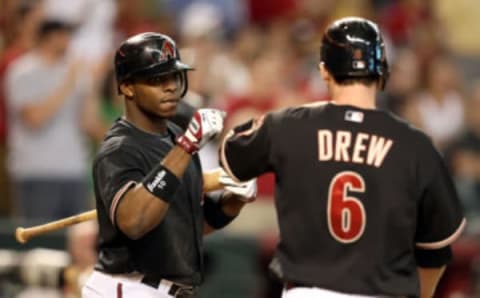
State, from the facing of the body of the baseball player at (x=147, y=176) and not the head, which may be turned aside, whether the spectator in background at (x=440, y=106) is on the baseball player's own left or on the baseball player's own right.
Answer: on the baseball player's own left

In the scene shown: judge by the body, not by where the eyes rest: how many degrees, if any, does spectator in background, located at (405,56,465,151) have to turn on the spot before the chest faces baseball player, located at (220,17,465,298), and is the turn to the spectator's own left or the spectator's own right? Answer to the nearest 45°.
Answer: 0° — they already face them

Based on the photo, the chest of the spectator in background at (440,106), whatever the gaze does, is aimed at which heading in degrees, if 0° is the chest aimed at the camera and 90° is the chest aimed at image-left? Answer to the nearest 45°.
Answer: approximately 0°

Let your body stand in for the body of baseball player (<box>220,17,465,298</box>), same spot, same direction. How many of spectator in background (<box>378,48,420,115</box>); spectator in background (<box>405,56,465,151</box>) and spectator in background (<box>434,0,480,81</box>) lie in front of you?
3

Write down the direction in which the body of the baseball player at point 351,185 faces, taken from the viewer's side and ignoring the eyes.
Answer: away from the camera

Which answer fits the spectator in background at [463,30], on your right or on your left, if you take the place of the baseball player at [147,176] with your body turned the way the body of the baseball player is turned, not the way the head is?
on your left

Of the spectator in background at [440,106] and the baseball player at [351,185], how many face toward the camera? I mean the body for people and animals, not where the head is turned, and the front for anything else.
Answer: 1

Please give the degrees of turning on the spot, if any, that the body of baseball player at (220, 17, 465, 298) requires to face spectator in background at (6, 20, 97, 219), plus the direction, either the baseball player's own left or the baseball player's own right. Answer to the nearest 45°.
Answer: approximately 45° to the baseball player's own left

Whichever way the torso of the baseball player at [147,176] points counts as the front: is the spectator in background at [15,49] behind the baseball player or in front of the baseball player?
behind
